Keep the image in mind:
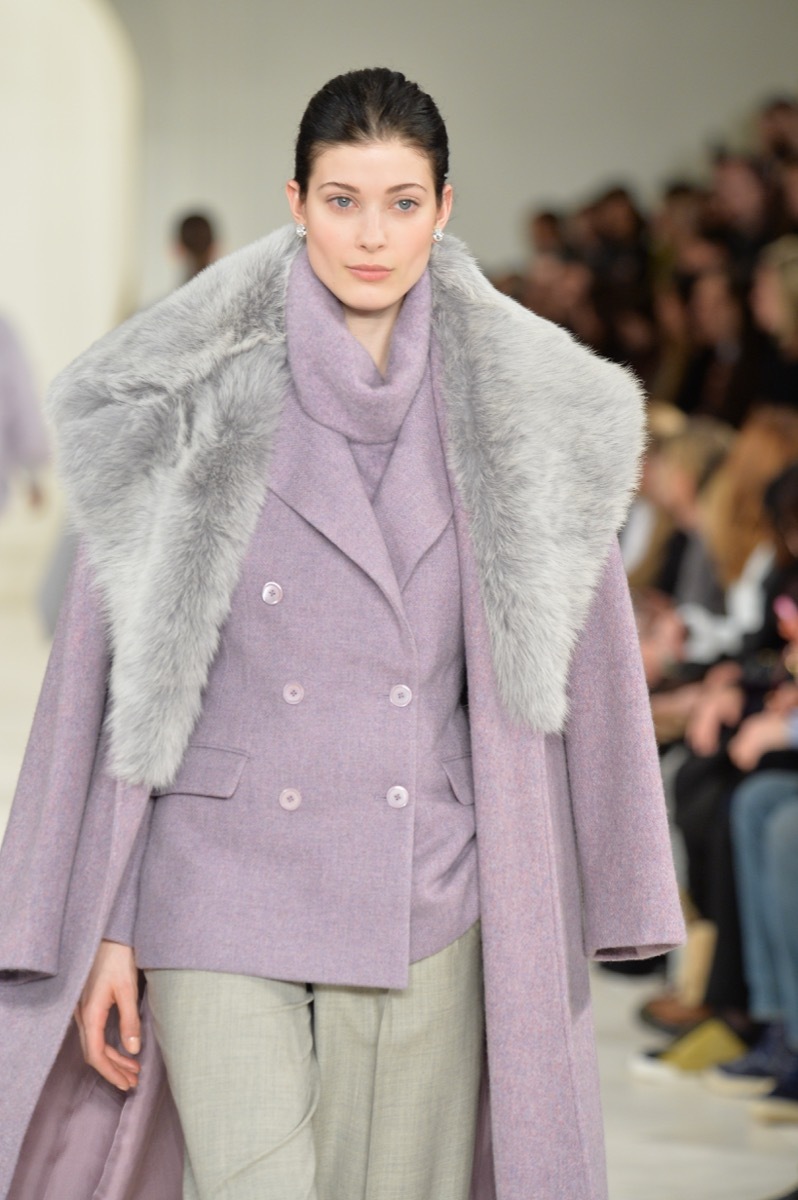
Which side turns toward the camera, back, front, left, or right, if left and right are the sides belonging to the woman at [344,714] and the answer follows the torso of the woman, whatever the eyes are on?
front

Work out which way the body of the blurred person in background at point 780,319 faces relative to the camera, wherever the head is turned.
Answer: to the viewer's left

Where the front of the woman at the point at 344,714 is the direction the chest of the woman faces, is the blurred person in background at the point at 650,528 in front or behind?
behind

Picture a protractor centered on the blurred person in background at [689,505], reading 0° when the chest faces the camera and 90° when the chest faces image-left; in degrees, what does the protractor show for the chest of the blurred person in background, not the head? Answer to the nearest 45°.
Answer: approximately 90°

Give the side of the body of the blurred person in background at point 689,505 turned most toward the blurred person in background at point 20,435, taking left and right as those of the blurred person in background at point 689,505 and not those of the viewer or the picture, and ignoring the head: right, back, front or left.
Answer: front

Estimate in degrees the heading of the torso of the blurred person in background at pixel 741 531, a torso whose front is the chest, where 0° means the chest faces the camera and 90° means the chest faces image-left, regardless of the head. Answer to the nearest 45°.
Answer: approximately 90°

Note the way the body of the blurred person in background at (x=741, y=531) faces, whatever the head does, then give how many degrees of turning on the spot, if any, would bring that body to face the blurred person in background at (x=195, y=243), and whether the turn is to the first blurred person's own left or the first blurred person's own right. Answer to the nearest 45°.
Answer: approximately 90° to the first blurred person's own right
